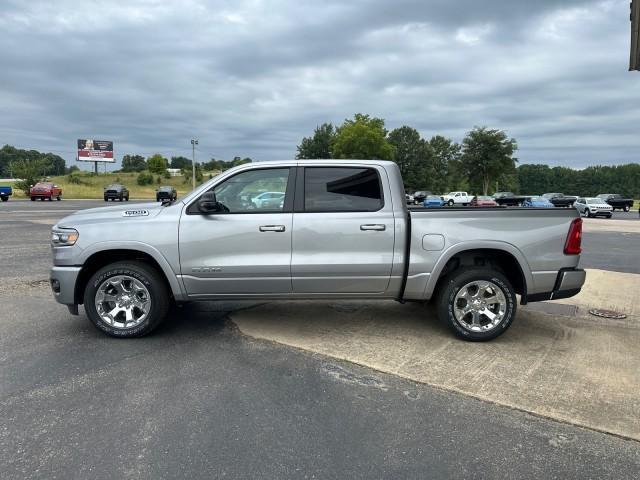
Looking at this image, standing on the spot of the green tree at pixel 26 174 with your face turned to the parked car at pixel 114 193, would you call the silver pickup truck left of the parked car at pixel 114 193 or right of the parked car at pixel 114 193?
right

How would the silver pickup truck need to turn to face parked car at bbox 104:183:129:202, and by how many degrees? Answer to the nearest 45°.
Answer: approximately 45° to its right

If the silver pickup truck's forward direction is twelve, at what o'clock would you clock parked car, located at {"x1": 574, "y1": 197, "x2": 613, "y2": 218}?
The parked car is roughly at 4 o'clock from the silver pickup truck.

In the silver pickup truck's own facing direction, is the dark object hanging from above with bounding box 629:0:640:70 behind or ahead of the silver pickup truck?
behind

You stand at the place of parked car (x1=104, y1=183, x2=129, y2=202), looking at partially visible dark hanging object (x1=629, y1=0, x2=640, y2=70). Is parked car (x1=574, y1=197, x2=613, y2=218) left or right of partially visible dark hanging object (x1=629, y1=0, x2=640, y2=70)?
left

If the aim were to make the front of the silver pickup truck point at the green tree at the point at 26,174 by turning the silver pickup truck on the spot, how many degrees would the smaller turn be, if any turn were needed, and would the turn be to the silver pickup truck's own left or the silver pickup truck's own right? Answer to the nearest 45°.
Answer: approximately 45° to the silver pickup truck's own right

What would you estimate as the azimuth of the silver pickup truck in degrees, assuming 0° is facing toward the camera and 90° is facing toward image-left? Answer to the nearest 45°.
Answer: approximately 90°
